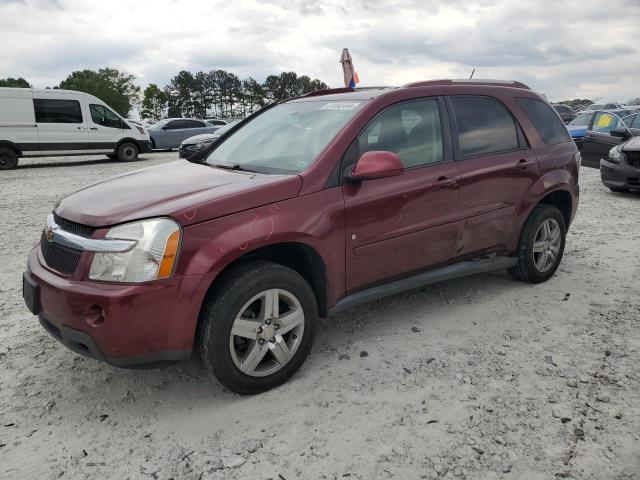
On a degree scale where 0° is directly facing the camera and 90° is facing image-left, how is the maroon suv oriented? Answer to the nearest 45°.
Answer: approximately 45°

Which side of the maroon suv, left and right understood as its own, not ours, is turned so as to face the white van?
right

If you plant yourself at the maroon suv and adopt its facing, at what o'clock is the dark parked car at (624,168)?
The dark parked car is roughly at 6 o'clock from the maroon suv.

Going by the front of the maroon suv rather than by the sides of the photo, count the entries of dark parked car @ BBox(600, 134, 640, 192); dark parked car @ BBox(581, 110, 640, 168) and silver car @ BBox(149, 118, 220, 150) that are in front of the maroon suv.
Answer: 0

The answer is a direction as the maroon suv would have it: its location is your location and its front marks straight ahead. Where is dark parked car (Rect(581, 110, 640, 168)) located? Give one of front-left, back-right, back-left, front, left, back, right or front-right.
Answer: back

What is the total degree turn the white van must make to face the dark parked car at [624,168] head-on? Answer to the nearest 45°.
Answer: approximately 45° to its right

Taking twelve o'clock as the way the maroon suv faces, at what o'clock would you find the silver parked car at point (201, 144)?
The silver parked car is roughly at 4 o'clock from the maroon suv.

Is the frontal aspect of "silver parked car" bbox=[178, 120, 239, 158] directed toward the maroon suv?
no

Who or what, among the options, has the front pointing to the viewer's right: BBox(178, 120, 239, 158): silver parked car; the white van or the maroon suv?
the white van

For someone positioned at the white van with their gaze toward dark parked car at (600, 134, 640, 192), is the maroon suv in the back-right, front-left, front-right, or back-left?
front-right

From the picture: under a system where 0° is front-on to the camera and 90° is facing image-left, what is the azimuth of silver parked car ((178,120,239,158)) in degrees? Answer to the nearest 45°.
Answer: approximately 45°

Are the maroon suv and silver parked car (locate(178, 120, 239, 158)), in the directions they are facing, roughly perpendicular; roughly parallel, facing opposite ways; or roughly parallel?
roughly parallel

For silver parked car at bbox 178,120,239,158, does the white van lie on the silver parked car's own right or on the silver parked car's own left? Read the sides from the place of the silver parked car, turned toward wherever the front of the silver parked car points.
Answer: on the silver parked car's own right

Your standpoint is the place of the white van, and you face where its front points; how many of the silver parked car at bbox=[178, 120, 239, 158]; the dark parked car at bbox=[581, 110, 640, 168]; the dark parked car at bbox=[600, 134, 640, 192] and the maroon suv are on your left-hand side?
0

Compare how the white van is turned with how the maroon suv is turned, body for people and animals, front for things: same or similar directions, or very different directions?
very different directions

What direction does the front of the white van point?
to the viewer's right
